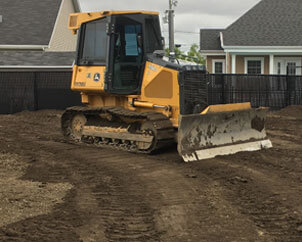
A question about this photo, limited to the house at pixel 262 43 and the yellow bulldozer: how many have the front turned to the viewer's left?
0

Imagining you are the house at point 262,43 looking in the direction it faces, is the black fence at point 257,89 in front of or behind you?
in front

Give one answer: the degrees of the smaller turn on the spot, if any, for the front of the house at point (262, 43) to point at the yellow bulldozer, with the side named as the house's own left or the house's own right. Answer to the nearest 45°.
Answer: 0° — it already faces it

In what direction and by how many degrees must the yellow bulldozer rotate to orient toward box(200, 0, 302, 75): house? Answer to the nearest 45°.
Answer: approximately 135° to its left

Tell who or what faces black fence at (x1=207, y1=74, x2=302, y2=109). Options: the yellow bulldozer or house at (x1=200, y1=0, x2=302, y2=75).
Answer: the house

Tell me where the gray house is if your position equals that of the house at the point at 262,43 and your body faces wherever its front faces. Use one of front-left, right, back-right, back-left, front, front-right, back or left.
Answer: right

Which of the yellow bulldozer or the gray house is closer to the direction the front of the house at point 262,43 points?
the yellow bulldozer

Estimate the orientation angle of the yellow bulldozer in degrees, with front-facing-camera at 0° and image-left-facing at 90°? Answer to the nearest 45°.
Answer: approximately 315°

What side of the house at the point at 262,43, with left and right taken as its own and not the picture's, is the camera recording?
front

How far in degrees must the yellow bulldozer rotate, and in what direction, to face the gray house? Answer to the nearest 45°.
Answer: approximately 135° to its left

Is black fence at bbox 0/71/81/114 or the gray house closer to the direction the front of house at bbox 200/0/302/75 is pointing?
the black fence
